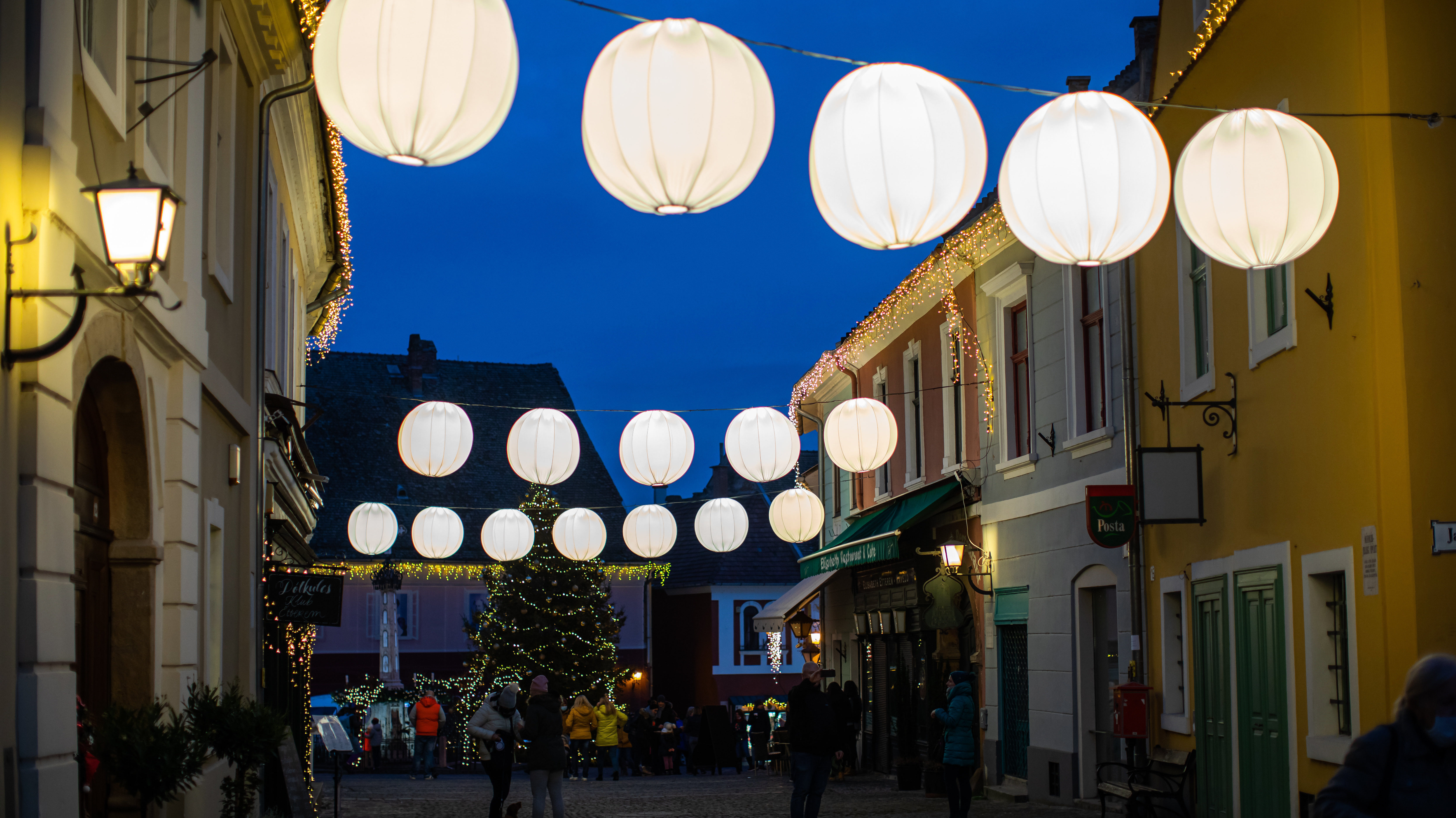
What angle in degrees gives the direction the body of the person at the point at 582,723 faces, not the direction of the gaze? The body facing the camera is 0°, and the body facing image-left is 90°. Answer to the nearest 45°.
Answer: approximately 180°

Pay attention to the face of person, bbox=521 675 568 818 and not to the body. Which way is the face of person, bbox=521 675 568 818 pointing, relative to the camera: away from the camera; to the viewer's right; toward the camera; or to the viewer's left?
away from the camera

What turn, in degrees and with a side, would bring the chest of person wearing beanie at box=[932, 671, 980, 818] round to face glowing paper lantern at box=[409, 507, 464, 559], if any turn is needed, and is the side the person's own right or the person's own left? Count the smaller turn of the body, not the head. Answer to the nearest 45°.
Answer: approximately 45° to the person's own right

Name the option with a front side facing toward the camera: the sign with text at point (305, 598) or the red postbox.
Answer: the sign with text

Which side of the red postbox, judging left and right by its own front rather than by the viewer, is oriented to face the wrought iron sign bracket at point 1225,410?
left

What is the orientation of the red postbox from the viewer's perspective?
to the viewer's left

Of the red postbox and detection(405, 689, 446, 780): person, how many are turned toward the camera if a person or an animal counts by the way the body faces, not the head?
0

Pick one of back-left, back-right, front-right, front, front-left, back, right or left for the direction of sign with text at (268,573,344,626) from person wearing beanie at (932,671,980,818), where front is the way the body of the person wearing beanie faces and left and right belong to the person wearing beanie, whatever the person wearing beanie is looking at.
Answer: front

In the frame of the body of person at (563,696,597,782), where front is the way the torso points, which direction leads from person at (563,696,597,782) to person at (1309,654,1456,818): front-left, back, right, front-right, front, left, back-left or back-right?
back

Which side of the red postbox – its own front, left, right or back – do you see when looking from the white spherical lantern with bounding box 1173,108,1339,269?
left
